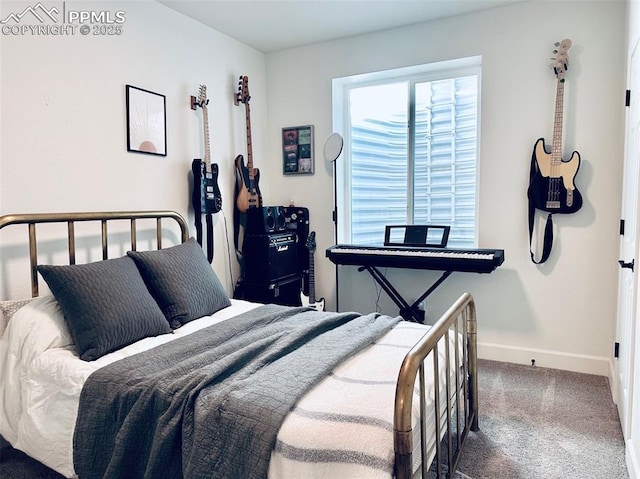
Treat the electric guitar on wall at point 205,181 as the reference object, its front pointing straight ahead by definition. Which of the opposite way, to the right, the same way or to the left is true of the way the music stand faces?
to the right

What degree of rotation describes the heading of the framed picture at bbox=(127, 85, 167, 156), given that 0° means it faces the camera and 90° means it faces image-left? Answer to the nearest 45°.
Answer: approximately 315°

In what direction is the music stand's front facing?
toward the camera

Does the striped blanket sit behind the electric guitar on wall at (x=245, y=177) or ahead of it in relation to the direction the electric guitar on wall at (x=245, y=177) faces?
ahead

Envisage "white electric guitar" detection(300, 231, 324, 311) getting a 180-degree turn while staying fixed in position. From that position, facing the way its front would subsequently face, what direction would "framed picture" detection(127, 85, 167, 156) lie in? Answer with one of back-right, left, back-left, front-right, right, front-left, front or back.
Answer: back-left

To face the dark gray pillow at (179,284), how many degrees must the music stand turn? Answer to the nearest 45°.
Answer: approximately 45° to its right

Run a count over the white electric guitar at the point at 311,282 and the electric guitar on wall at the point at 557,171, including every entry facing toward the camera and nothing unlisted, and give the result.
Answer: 2

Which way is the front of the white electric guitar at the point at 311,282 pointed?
toward the camera

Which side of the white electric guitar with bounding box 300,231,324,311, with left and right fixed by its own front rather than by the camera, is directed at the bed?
front

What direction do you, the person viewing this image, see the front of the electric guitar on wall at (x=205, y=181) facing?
facing the viewer and to the right of the viewer

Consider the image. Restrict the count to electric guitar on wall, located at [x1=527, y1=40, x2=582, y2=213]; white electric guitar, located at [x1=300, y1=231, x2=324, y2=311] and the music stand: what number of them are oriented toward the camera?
3

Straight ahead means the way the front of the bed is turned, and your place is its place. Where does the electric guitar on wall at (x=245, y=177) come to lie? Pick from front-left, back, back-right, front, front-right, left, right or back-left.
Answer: back-left
